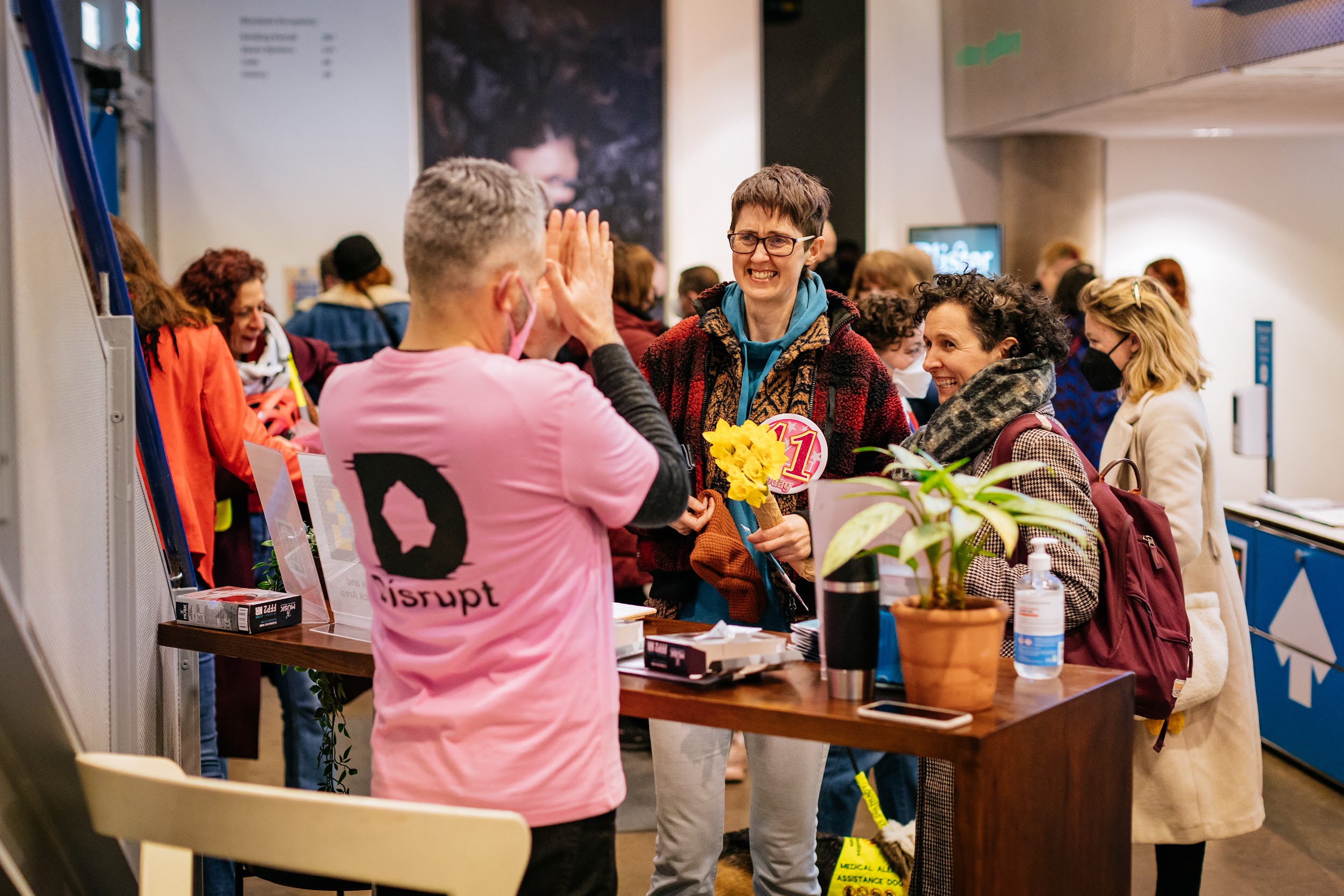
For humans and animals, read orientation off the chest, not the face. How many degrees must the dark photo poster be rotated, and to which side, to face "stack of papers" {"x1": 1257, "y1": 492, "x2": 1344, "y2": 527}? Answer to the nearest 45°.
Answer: approximately 45° to its left

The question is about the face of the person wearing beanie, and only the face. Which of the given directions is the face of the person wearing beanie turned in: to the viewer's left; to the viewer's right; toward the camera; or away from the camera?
away from the camera

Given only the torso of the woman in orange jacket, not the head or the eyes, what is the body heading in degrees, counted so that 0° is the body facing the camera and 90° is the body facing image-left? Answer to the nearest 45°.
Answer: approximately 225°

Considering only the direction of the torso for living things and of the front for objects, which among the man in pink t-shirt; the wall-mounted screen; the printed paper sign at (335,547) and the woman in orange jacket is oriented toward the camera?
the wall-mounted screen

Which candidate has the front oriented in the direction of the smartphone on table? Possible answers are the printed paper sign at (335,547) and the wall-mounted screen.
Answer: the wall-mounted screen

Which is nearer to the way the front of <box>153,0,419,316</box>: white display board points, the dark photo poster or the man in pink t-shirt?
the man in pink t-shirt

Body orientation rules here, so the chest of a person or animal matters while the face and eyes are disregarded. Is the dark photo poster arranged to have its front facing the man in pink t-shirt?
yes

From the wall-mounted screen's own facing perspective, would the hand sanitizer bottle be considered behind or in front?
in front

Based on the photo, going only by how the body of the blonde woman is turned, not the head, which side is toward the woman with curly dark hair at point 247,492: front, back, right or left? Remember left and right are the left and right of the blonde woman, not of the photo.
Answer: front

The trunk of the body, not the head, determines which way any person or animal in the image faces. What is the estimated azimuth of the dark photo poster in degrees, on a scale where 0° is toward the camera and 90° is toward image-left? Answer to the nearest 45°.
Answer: approximately 0°

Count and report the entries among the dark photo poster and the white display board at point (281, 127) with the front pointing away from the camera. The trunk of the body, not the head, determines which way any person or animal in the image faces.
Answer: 0

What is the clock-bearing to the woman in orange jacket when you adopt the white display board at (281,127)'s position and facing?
The woman in orange jacket is roughly at 12 o'clock from the white display board.

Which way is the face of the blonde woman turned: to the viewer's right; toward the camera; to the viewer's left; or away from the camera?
to the viewer's left

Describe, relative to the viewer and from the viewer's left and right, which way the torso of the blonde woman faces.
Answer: facing to the left of the viewer
